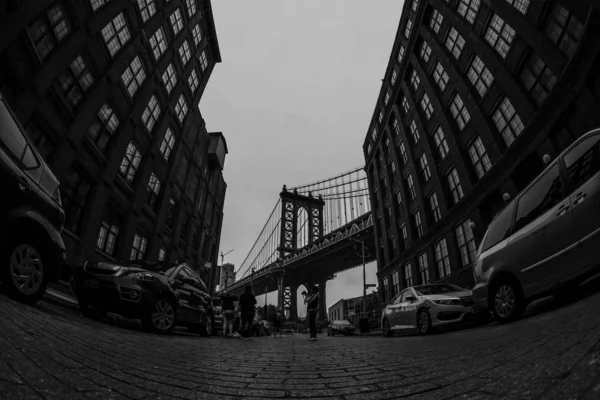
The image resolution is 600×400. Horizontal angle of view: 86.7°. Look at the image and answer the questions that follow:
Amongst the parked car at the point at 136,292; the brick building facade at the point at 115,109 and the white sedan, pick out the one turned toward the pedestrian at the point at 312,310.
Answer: the brick building facade

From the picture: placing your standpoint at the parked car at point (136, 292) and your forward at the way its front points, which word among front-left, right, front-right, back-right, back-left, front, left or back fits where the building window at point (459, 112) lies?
back-left

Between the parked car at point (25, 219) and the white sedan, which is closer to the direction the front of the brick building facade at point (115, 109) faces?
the white sedan

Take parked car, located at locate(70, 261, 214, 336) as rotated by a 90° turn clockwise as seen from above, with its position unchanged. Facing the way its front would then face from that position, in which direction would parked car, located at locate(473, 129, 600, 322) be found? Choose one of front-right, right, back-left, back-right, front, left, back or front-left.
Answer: back

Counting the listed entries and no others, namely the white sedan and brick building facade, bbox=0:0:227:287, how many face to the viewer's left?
0

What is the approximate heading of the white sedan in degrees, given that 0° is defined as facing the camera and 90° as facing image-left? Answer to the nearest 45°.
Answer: approximately 315°

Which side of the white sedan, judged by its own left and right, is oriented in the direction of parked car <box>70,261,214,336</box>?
right

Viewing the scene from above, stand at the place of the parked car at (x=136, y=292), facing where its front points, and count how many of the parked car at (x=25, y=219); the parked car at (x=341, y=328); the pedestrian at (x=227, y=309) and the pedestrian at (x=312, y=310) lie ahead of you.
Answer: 1

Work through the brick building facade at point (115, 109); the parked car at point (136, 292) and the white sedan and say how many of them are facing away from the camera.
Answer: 0

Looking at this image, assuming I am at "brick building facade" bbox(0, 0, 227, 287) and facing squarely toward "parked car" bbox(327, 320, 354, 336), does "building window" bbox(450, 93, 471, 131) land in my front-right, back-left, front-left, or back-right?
front-right

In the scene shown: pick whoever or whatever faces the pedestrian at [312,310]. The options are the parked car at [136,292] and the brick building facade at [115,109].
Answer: the brick building facade

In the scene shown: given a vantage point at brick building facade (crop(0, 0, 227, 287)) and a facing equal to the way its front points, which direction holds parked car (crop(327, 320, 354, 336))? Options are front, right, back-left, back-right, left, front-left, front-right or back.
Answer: front-left

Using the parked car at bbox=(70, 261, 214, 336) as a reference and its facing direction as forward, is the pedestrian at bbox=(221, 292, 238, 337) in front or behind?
behind

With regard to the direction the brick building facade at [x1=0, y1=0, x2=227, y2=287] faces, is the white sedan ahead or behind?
ahead

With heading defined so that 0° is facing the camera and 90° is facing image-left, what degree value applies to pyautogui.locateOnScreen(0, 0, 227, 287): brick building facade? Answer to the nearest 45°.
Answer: approximately 315°

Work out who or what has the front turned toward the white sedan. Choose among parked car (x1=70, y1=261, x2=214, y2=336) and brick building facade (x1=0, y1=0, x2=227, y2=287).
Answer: the brick building facade

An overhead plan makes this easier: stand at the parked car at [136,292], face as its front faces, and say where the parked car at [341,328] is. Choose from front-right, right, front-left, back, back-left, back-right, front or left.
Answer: back
